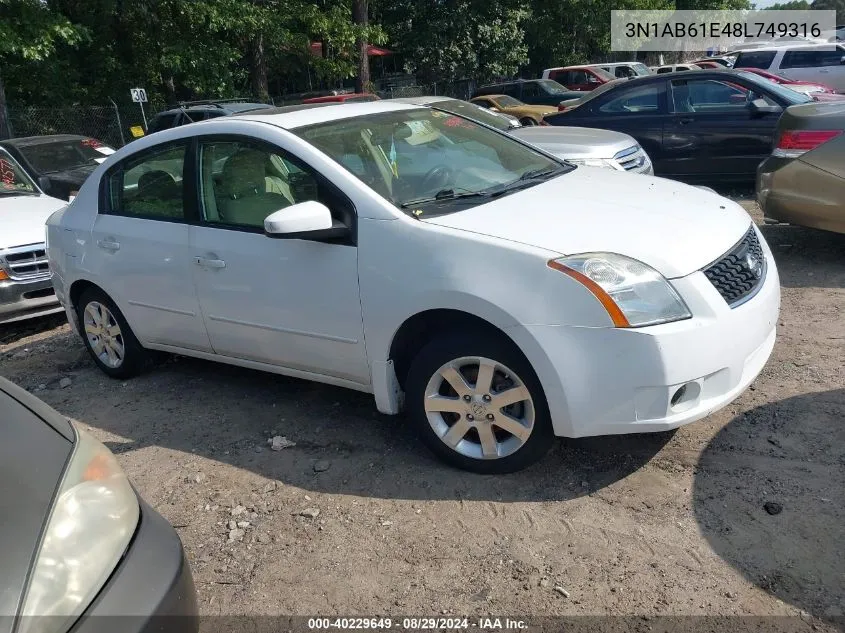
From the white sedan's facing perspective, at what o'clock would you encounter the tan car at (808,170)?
The tan car is roughly at 9 o'clock from the white sedan.

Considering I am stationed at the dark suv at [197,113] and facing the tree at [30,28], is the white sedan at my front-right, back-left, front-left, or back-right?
back-left

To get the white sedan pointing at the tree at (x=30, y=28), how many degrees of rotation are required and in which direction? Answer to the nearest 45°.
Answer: approximately 180°

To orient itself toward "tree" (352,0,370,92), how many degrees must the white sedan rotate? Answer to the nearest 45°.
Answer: approximately 135° to its left

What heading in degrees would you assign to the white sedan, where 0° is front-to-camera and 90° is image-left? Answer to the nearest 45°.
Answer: approximately 315°

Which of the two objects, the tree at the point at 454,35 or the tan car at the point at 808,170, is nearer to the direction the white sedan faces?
the tan car

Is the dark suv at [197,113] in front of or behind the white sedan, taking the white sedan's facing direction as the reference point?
behind

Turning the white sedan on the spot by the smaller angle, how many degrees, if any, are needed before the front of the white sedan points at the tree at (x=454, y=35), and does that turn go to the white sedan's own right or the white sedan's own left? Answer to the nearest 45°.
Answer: approximately 135° to the white sedan's own left

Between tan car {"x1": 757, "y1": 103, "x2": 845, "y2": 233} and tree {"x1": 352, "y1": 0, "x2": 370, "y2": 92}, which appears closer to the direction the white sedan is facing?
the tan car
